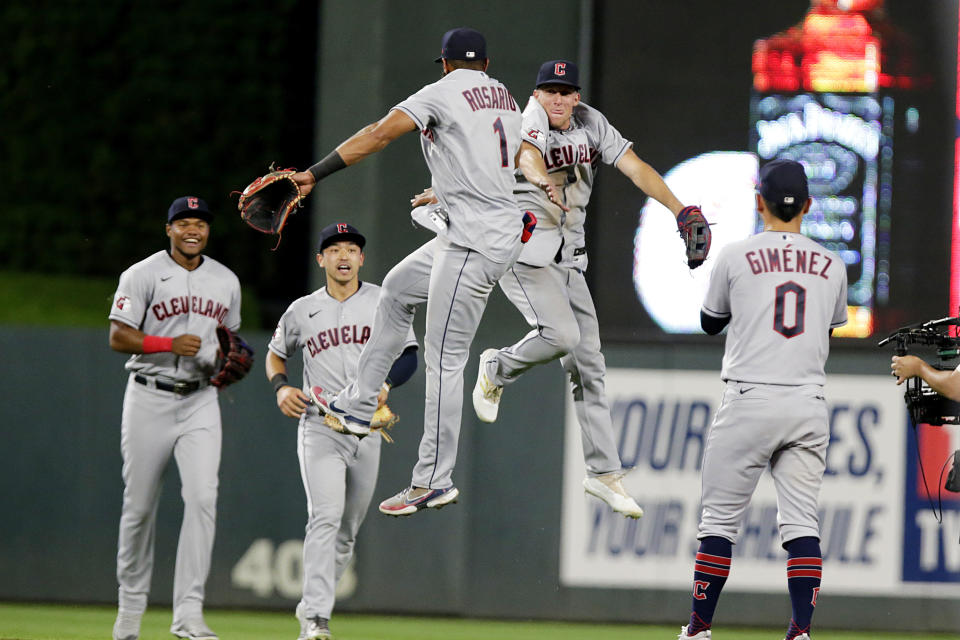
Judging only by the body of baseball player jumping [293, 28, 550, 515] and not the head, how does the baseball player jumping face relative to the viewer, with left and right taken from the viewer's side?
facing away from the viewer and to the left of the viewer

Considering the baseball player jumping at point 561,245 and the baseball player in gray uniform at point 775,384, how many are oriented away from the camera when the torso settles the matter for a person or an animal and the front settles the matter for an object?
1

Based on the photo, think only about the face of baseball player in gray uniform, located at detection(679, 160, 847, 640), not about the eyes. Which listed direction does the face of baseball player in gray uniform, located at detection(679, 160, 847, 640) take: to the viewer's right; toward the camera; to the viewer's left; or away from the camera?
away from the camera

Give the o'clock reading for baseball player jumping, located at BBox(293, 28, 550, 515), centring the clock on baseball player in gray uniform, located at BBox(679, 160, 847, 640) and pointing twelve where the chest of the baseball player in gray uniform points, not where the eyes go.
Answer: The baseball player jumping is roughly at 9 o'clock from the baseball player in gray uniform.

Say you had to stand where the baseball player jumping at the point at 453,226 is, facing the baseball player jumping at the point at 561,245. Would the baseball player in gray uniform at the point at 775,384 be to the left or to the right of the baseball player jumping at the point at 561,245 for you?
right

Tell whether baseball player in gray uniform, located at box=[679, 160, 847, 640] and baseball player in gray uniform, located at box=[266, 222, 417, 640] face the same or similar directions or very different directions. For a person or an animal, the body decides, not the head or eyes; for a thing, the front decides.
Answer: very different directions

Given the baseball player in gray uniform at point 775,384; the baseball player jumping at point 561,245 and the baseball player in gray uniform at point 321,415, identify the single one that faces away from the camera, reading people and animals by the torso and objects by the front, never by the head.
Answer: the baseball player in gray uniform at point 775,384

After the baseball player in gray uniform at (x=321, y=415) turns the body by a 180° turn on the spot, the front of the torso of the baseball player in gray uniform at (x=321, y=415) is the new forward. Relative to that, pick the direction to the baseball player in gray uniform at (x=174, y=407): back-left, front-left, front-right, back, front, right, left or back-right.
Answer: left

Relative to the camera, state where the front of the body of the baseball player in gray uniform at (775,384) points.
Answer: away from the camera

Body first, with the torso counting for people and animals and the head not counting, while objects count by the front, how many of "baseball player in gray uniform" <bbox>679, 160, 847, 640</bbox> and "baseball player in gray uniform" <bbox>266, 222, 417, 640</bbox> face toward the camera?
1

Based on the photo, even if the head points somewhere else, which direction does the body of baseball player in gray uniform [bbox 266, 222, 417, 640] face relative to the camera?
toward the camera
